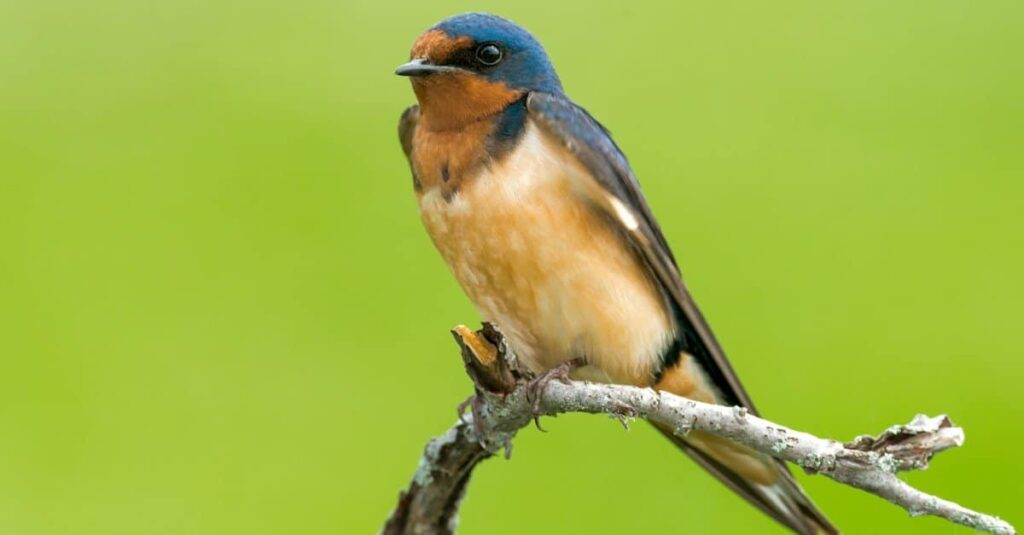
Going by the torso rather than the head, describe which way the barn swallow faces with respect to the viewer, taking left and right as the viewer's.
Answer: facing the viewer and to the left of the viewer
